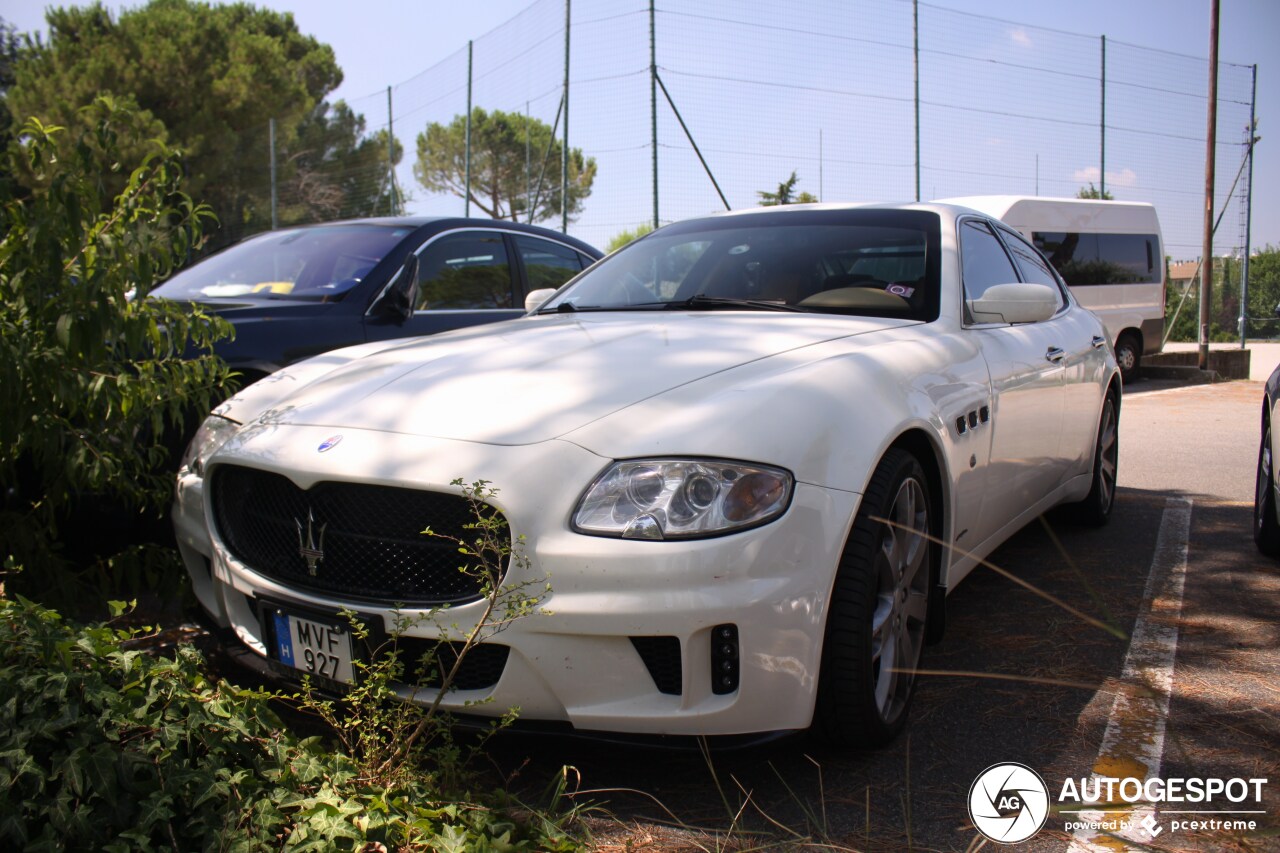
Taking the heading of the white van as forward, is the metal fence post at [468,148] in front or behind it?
in front

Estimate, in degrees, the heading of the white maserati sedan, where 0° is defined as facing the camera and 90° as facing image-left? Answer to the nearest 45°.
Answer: approximately 45°

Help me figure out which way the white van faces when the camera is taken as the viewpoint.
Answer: facing the viewer and to the left of the viewer

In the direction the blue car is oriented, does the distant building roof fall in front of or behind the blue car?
behind

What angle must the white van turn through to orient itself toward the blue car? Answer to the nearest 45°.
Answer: approximately 45° to its left

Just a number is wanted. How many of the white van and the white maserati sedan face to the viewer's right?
0

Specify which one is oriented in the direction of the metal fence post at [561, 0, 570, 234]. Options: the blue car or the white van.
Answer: the white van

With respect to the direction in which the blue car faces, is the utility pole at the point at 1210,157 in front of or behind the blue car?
behind

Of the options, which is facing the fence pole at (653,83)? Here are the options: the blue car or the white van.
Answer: the white van

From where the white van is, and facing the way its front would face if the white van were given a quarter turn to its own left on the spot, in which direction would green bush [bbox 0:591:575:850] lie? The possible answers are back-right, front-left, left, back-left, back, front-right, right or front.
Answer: front-right

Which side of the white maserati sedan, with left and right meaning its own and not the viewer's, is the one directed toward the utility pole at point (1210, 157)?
back

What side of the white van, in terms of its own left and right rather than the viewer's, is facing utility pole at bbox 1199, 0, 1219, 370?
back

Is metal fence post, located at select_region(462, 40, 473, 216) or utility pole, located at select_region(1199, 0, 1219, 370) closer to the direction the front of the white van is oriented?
the metal fence post

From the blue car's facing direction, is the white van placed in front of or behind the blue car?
behind

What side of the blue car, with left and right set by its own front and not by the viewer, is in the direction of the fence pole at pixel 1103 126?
back
